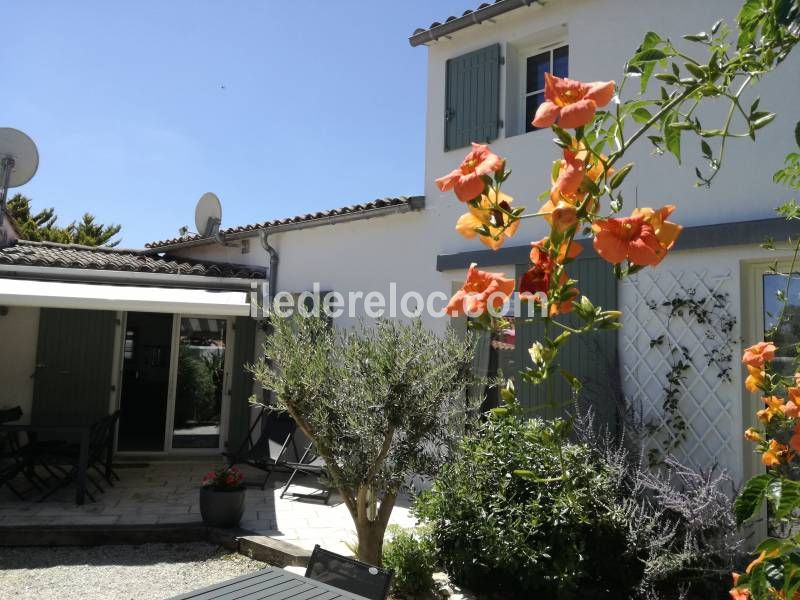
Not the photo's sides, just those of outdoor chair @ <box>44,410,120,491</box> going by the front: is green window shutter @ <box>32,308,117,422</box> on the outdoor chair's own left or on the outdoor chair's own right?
on the outdoor chair's own right

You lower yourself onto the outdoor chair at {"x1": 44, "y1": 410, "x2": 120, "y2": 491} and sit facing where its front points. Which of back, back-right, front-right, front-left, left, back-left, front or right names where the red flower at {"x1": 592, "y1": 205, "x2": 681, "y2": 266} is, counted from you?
left

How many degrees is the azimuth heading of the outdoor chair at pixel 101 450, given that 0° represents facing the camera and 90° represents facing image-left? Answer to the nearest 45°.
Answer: approximately 90°

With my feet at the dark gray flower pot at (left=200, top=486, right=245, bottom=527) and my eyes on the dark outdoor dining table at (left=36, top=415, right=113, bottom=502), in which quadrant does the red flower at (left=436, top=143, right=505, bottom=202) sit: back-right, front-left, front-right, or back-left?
back-left

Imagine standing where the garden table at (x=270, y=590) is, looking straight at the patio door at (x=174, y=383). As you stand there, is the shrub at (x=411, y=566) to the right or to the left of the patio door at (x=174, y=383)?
right

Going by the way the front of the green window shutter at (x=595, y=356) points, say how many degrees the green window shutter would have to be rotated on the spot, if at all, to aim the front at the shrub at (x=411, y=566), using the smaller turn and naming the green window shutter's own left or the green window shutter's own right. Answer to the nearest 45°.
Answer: approximately 45° to the green window shutter's own right

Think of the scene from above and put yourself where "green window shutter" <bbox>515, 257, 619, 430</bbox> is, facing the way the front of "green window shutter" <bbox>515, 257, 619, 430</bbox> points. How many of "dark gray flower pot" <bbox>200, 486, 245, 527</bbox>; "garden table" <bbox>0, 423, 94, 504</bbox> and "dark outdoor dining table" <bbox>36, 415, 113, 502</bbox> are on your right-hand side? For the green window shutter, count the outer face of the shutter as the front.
3
